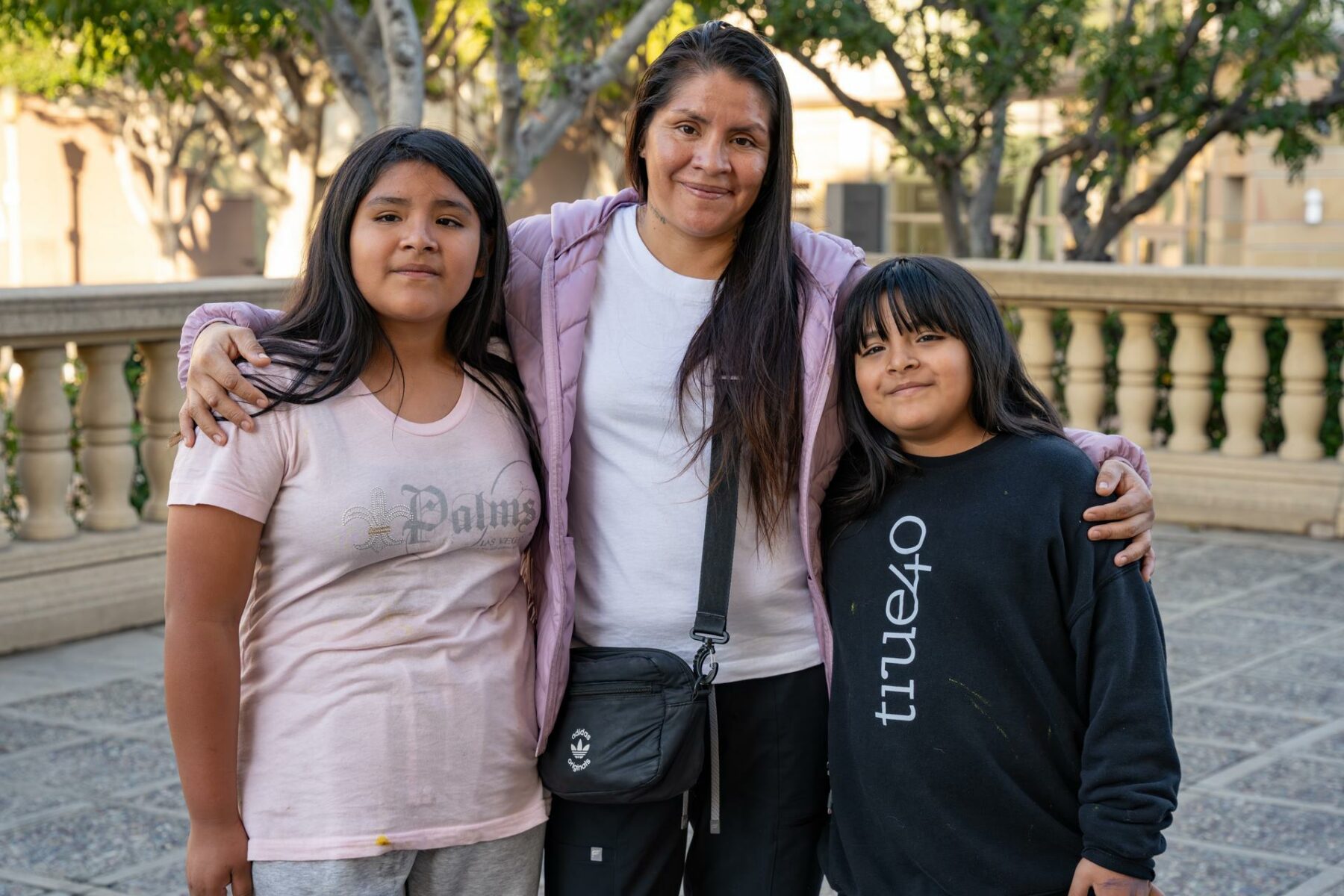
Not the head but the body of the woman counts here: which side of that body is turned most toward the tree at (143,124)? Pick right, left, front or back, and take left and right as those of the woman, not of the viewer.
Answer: back

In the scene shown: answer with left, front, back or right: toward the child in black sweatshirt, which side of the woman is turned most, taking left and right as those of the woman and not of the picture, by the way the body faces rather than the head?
left

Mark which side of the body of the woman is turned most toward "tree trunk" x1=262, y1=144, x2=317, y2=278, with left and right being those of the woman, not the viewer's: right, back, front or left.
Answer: back

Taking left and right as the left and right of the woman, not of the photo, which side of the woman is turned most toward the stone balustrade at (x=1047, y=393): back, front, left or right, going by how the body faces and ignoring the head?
back

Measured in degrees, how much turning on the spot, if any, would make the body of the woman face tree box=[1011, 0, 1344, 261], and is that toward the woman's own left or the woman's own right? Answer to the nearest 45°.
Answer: approximately 135° to the woman's own left

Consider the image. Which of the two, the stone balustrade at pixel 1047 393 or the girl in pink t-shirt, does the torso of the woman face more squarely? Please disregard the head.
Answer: the girl in pink t-shirt

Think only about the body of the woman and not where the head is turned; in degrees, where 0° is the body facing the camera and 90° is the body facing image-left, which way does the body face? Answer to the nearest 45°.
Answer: approximately 0°
